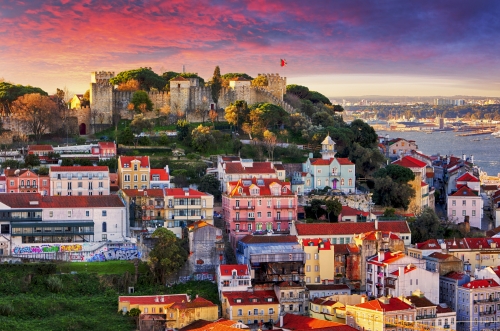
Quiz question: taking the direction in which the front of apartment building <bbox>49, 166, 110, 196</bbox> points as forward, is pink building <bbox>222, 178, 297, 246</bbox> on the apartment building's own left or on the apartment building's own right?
on the apartment building's own left

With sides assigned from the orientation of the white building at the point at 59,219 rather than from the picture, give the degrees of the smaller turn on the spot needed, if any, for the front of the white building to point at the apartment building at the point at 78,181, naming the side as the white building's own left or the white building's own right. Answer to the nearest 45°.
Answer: approximately 180°

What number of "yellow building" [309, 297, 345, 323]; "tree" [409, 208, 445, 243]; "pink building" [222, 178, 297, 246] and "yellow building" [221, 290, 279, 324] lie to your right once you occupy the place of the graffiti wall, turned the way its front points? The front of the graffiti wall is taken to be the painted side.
0

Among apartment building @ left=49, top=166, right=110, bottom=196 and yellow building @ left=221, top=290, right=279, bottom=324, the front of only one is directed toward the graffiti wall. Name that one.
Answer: the apartment building

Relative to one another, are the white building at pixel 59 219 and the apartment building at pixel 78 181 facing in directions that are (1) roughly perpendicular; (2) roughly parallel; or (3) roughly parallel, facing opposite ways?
roughly parallel

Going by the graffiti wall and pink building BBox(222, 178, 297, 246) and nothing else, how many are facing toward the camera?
2

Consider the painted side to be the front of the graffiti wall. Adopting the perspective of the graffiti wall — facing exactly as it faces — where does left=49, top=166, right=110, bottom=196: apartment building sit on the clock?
The apartment building is roughly at 6 o'clock from the graffiti wall.

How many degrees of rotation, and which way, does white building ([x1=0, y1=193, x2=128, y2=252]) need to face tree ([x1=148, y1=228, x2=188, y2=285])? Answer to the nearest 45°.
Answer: approximately 45° to its left

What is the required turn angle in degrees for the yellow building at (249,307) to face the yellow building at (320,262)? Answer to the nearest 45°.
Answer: approximately 135° to its left

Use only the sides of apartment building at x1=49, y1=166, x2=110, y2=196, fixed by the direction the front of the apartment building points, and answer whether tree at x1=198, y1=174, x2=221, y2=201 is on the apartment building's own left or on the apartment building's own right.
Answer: on the apartment building's own left

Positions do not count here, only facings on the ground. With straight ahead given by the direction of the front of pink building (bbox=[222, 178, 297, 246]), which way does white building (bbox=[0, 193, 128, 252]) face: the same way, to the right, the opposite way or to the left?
the same way

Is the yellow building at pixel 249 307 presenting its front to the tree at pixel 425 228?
no

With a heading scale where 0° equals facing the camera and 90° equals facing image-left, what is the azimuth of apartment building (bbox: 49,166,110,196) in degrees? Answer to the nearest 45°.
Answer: approximately 0°

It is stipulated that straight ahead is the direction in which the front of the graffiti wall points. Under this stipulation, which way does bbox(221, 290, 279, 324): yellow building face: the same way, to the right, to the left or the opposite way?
the same way

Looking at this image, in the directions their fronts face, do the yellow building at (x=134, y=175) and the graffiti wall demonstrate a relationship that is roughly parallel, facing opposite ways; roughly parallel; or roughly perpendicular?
roughly parallel

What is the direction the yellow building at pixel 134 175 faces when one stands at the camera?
facing the viewer

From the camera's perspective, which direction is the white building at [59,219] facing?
toward the camera

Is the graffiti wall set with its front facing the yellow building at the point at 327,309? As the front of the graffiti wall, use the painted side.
no

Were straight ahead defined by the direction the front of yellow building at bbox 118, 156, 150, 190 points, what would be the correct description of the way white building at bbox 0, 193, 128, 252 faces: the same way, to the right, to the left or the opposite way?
the same way

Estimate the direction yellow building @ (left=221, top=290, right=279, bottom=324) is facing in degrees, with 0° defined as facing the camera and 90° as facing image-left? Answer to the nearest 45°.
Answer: approximately 0°

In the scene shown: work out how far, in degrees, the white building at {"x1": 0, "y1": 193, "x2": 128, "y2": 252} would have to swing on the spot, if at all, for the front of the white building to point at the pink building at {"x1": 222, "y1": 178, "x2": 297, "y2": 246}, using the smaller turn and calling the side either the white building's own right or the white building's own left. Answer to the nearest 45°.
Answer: approximately 90° to the white building's own left

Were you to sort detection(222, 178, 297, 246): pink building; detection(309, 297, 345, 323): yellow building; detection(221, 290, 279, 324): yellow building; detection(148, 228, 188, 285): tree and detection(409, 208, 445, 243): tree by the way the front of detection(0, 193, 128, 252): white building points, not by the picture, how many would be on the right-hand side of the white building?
0

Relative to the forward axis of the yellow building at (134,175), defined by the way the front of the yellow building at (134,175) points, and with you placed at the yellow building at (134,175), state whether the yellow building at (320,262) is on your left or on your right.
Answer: on your left

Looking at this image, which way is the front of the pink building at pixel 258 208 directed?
toward the camera
